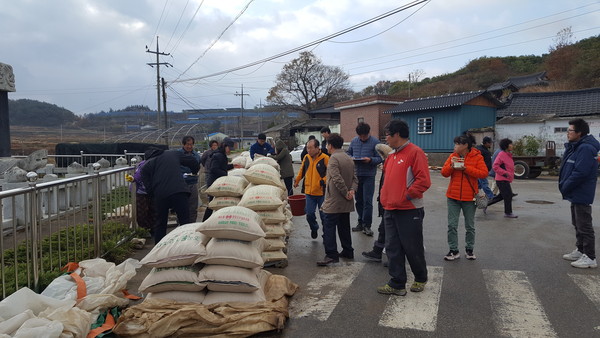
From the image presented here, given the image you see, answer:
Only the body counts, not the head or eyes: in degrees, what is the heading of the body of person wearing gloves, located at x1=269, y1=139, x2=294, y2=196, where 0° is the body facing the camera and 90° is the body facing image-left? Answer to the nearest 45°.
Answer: approximately 90°

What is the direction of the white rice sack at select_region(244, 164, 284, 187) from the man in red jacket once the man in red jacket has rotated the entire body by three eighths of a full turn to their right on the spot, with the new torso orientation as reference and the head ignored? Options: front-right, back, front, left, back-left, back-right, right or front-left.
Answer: front-left

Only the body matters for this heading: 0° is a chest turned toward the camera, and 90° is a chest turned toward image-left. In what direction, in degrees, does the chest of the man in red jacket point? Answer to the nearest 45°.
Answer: approximately 45°

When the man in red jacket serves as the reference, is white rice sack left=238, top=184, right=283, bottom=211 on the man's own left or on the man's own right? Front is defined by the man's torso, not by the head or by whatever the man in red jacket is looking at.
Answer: on the man's own right

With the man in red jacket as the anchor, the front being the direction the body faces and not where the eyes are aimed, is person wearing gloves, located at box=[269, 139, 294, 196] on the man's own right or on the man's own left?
on the man's own right

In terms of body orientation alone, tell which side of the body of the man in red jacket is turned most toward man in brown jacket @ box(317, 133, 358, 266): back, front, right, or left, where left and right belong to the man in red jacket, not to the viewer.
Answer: right
